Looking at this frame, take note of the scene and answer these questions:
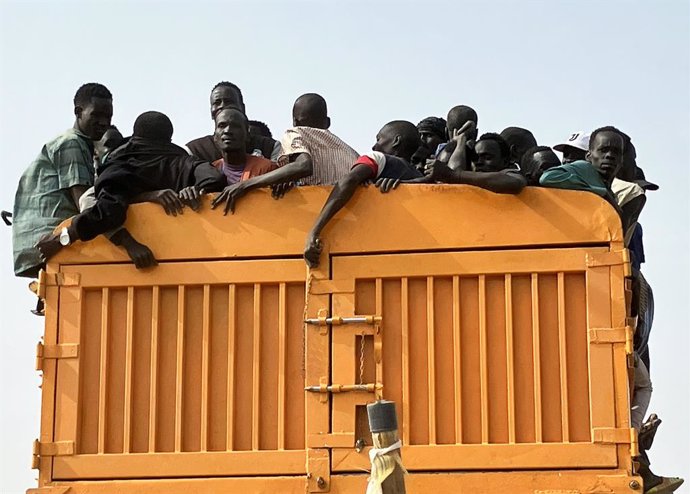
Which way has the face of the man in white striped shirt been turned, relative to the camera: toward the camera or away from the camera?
away from the camera

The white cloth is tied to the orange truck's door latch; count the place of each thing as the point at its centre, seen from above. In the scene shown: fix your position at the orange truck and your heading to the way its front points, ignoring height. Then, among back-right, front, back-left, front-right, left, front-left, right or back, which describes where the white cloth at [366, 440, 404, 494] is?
back

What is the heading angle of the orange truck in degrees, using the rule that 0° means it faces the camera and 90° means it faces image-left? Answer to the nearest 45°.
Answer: approximately 180°
